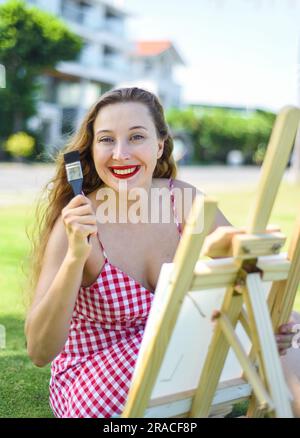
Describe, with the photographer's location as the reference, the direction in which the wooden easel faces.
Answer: facing away from the viewer and to the left of the viewer

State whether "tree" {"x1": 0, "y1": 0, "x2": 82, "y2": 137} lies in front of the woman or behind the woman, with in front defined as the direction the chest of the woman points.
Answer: behind

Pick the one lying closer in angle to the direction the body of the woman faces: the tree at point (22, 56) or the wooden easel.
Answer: the wooden easel

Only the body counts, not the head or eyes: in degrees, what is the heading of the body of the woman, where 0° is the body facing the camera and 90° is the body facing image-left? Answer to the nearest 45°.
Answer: approximately 315°

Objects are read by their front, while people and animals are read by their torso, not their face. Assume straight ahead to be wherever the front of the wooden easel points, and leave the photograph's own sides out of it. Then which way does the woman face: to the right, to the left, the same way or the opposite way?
the opposite way

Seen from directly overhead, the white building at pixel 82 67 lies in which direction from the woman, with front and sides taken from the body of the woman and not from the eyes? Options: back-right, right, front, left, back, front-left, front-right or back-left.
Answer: back-left
